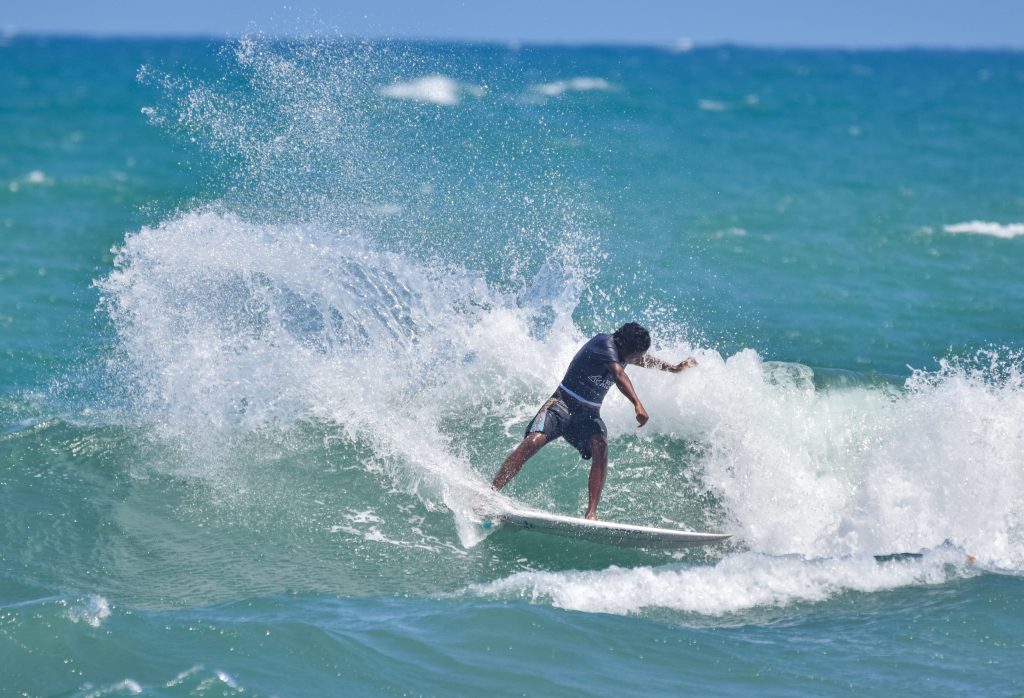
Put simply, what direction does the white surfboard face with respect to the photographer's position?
facing to the right of the viewer
